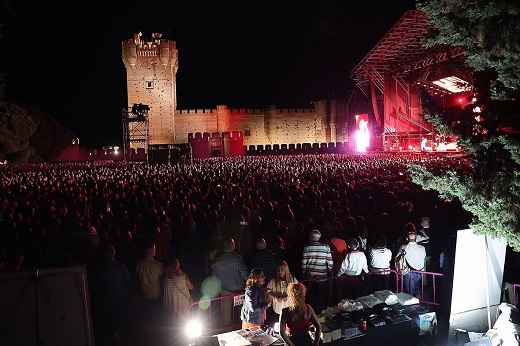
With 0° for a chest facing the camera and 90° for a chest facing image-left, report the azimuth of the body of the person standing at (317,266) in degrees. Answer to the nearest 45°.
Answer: approximately 180°

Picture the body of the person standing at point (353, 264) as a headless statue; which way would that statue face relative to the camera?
away from the camera

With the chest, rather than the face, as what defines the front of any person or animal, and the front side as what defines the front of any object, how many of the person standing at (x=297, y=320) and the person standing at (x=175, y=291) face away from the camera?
2

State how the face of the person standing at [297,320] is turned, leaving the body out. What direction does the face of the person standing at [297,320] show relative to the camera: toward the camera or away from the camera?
away from the camera

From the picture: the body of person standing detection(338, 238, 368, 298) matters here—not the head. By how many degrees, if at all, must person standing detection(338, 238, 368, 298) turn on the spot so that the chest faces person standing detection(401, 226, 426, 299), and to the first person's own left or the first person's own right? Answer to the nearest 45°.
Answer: approximately 90° to the first person's own right

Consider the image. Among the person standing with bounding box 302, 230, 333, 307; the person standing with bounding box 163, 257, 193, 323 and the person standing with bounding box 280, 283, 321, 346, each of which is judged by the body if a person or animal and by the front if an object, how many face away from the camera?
3

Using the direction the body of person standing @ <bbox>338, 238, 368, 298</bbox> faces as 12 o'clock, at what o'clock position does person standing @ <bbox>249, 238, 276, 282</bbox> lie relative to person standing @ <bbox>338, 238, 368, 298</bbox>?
person standing @ <bbox>249, 238, 276, 282</bbox> is roughly at 8 o'clock from person standing @ <bbox>338, 238, 368, 298</bbox>.

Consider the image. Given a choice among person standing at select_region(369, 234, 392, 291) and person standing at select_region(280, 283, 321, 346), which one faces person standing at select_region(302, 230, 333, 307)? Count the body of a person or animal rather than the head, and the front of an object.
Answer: person standing at select_region(280, 283, 321, 346)

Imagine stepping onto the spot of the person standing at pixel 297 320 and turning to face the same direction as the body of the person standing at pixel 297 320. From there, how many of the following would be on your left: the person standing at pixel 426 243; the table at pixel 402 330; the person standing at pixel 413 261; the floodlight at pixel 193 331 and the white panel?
1

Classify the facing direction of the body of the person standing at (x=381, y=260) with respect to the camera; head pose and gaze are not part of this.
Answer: away from the camera

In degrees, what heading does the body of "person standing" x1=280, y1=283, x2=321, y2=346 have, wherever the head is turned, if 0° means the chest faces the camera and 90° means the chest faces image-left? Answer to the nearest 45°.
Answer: approximately 180°

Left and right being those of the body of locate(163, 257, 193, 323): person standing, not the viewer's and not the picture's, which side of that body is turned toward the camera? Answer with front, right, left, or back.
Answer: back

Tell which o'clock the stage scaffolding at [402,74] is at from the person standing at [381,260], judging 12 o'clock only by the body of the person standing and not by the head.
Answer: The stage scaffolding is roughly at 12 o'clock from the person standing.
